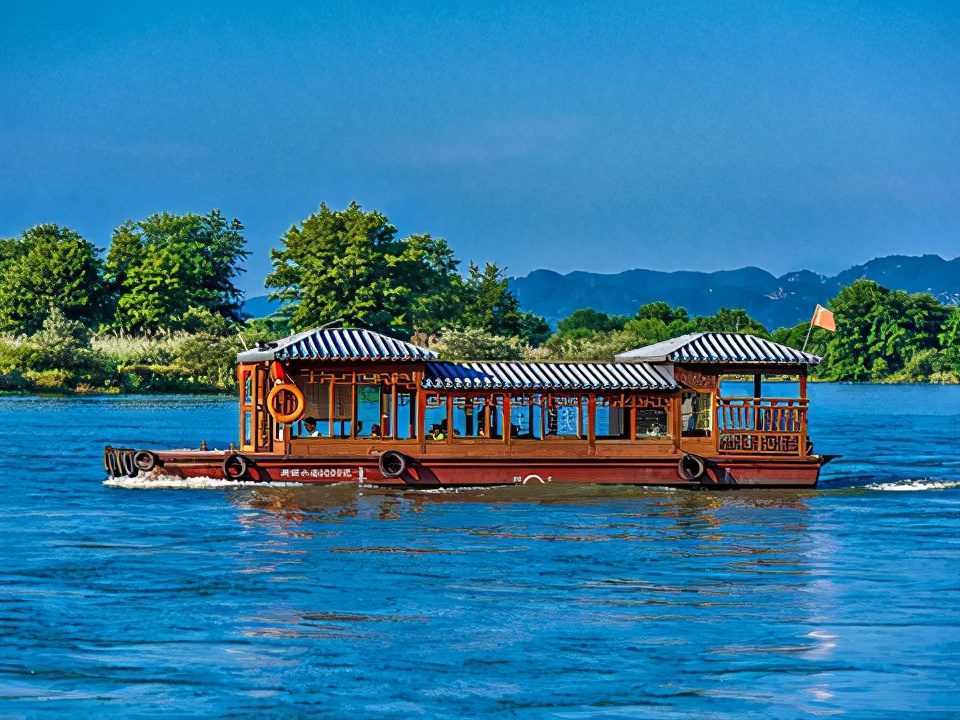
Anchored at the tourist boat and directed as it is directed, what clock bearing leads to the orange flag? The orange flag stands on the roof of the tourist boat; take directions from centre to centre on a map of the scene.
The orange flag is roughly at 5 o'clock from the tourist boat.

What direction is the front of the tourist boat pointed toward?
to the viewer's left
